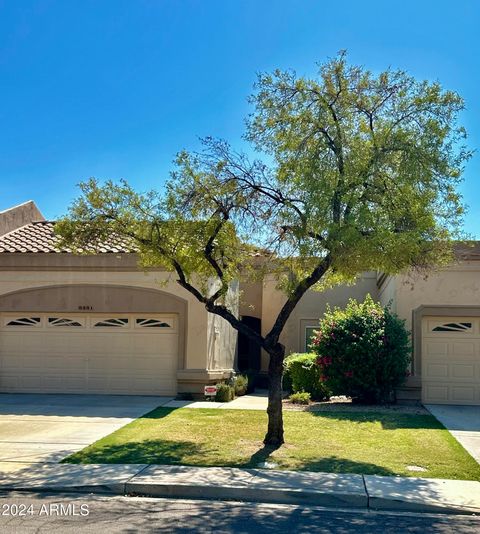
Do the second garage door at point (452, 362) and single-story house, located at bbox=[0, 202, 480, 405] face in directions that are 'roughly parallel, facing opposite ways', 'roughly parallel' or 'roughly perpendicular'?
roughly parallel

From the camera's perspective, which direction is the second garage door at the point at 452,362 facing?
toward the camera

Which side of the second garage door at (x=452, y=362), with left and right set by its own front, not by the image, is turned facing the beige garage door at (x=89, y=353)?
right

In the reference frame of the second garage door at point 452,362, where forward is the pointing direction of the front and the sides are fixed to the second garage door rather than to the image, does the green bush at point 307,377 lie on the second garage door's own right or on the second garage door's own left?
on the second garage door's own right

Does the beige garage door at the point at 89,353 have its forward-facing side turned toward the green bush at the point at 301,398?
no

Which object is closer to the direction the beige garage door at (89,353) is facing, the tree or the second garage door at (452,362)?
the tree

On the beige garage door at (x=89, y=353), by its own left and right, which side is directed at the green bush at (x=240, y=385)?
left

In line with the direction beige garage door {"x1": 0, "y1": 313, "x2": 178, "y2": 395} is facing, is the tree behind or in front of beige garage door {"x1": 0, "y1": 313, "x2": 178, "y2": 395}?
in front

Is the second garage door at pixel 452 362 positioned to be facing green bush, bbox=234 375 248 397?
no

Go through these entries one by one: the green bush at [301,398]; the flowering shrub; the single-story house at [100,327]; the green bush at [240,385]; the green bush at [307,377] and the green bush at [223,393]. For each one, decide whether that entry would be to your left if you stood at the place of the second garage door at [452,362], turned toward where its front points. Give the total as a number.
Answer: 0

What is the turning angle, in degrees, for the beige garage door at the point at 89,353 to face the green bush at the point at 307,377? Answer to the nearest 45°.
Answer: approximately 90° to its left

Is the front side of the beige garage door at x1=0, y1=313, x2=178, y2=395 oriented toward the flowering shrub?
no

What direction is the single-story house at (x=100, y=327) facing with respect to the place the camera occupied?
facing the viewer

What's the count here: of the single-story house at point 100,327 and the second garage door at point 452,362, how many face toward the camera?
2
